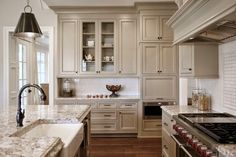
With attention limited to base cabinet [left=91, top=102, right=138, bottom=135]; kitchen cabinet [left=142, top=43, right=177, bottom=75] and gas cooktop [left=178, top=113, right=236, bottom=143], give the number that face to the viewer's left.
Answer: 1

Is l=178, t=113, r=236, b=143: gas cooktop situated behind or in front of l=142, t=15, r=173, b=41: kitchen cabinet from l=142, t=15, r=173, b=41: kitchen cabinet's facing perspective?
in front

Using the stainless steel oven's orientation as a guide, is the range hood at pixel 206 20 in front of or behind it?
in front

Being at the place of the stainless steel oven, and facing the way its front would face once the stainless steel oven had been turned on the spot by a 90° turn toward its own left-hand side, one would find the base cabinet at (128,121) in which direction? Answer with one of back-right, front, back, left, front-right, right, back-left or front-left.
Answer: back

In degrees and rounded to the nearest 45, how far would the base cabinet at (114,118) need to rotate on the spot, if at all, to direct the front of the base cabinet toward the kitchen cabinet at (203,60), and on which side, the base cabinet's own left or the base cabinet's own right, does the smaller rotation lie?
approximately 45° to the base cabinet's own left

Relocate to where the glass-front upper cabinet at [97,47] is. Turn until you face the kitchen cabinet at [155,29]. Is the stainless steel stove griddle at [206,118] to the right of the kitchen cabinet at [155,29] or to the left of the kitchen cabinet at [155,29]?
right

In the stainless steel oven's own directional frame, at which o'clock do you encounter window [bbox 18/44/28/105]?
The window is roughly at 3 o'clock from the stainless steel oven.

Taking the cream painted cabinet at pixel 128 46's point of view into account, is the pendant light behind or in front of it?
in front
